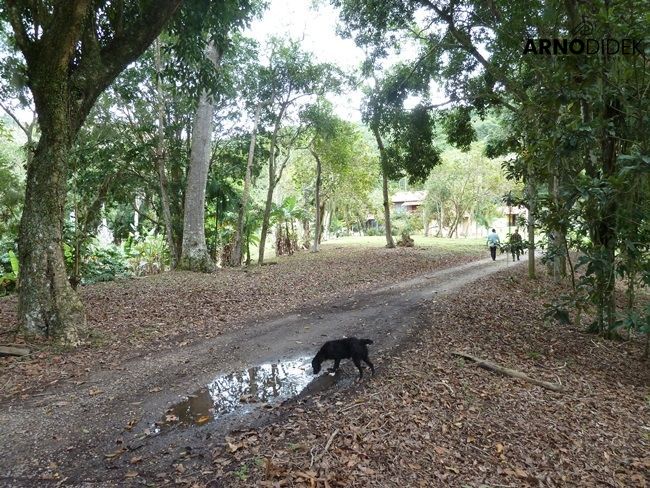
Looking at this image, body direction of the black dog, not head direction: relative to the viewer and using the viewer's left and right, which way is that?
facing to the left of the viewer

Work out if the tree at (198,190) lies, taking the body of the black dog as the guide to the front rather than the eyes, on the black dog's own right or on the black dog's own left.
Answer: on the black dog's own right

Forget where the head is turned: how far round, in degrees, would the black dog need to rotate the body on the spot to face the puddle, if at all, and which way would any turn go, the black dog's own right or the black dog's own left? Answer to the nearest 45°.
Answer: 0° — it already faces it

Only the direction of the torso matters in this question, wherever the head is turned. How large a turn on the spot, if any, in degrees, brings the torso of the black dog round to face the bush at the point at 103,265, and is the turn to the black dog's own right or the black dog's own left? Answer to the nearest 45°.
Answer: approximately 45° to the black dog's own right

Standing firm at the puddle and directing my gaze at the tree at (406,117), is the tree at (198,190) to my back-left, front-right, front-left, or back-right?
front-left

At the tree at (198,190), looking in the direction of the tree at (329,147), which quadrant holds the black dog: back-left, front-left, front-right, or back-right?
back-right

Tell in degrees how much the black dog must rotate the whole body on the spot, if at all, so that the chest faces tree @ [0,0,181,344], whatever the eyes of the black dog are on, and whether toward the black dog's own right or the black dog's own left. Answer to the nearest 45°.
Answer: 0° — it already faces it

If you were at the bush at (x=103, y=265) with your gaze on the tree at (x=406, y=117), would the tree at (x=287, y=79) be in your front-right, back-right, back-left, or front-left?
front-left

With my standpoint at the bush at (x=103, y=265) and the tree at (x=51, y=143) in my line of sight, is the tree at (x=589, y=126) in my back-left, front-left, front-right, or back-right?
front-left

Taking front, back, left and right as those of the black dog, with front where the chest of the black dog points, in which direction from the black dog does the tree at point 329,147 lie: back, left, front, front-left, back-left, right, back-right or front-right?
right
